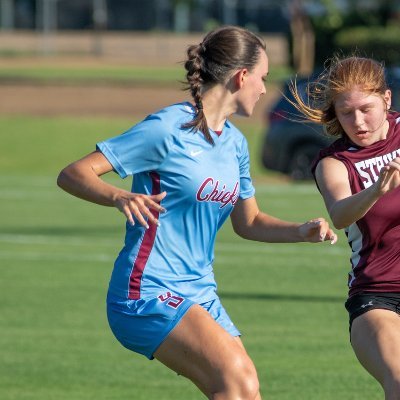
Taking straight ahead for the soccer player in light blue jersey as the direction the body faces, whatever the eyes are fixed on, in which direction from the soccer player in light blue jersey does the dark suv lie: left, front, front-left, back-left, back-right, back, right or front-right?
back-left

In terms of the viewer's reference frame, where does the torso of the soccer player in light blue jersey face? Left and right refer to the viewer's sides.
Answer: facing the viewer and to the right of the viewer

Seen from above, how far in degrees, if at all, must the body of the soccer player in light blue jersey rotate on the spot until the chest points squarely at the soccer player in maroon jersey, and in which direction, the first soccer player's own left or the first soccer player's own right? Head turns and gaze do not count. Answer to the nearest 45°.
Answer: approximately 45° to the first soccer player's own left

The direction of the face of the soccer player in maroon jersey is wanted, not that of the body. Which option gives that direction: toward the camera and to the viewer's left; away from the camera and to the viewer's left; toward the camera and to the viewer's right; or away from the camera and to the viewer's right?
toward the camera and to the viewer's left

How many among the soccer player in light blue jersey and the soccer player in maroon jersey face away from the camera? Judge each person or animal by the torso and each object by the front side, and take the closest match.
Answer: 0
